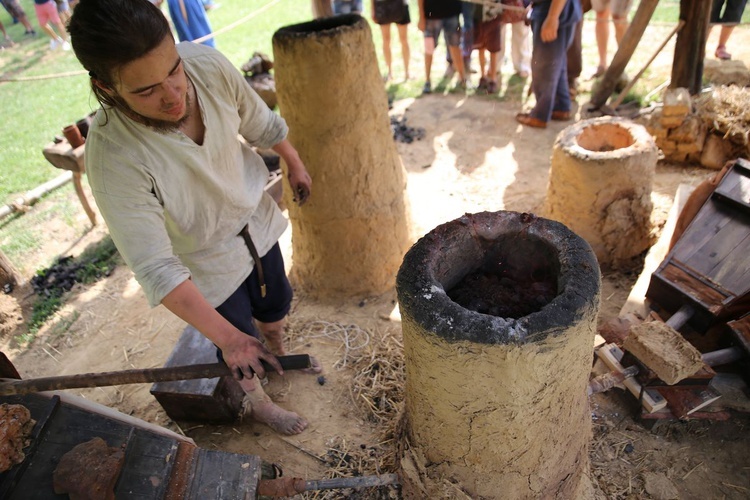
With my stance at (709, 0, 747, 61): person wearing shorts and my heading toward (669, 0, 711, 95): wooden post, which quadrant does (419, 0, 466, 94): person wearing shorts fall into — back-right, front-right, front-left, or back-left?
front-right

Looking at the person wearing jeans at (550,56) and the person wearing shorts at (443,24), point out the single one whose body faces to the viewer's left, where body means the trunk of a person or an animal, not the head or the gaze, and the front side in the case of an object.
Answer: the person wearing jeans at (550,56)

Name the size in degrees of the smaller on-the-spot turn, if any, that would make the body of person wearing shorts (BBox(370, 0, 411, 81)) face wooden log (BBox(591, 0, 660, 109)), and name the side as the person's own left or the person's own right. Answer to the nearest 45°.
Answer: approximately 45° to the person's own left

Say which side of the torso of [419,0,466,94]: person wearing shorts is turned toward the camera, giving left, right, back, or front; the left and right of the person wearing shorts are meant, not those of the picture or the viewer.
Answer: front

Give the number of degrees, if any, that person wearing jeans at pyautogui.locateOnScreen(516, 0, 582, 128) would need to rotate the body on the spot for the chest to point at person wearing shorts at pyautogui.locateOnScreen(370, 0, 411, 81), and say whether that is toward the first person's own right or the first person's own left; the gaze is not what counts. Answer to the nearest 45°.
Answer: approximately 45° to the first person's own right

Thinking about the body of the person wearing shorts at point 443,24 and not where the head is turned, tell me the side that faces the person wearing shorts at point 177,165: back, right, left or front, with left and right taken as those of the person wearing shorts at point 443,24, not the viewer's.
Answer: front

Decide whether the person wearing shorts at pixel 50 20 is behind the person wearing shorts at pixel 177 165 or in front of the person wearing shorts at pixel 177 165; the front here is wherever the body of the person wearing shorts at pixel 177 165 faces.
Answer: behind

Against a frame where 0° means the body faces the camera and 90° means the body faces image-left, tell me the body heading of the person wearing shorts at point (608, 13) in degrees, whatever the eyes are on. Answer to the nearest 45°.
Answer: approximately 45°

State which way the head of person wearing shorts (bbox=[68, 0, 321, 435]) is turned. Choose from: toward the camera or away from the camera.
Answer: toward the camera

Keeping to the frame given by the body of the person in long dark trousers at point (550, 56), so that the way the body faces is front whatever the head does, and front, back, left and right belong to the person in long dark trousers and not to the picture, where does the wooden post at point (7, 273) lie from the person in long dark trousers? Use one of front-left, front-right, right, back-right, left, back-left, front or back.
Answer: front-left
